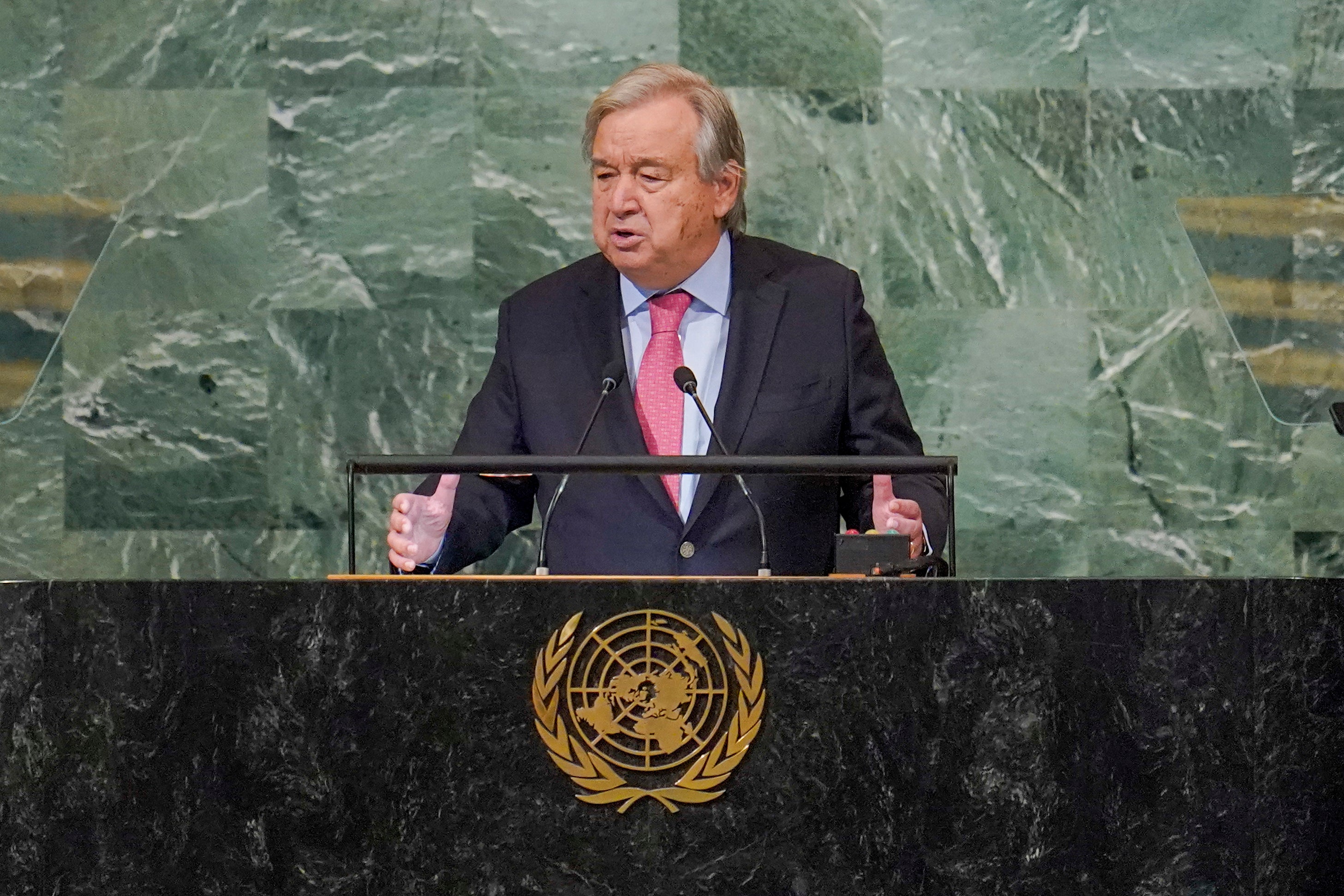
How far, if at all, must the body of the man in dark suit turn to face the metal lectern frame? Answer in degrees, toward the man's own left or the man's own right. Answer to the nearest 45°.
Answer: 0° — they already face it

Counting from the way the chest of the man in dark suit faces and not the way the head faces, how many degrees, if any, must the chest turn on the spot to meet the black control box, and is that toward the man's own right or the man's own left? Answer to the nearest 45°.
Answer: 0° — they already face it

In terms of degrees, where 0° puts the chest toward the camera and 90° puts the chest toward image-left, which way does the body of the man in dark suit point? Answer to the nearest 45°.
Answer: approximately 0°

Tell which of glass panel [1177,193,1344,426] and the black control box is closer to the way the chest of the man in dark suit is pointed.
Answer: the black control box

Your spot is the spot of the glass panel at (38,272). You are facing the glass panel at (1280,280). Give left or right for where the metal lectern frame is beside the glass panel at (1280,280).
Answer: right

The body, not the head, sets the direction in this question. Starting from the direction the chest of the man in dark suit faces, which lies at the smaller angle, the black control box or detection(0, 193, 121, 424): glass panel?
the black control box

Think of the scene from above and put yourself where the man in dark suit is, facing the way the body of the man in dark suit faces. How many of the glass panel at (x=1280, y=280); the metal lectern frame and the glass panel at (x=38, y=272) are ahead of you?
1
